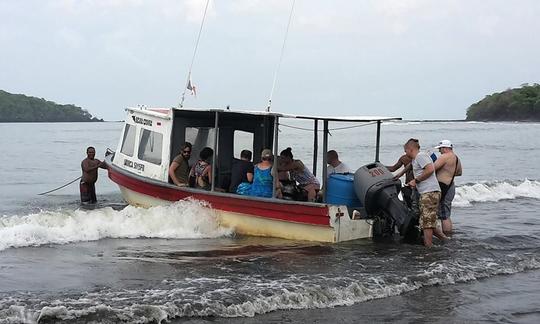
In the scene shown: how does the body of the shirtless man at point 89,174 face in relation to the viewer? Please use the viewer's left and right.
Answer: facing the viewer and to the right of the viewer

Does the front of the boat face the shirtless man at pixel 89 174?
yes

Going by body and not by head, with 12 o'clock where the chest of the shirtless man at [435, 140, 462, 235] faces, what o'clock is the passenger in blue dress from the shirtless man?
The passenger in blue dress is roughly at 10 o'clock from the shirtless man.

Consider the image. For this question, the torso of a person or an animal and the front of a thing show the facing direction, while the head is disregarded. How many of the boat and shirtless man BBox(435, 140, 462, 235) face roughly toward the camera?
0

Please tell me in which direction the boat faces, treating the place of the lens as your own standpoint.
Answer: facing away from the viewer and to the left of the viewer

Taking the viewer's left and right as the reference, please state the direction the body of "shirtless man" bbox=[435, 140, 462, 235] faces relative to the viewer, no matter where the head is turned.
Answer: facing away from the viewer and to the left of the viewer

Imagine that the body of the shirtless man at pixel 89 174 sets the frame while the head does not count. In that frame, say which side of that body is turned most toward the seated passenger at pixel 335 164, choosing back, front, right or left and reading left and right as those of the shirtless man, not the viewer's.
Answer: front

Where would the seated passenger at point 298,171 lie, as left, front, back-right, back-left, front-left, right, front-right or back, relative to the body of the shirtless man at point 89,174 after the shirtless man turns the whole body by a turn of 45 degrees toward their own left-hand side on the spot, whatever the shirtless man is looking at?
front-right

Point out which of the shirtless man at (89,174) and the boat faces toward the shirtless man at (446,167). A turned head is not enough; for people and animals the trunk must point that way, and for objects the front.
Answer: the shirtless man at (89,174)

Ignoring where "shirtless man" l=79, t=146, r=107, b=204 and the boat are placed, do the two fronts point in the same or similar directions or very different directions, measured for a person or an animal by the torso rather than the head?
very different directions

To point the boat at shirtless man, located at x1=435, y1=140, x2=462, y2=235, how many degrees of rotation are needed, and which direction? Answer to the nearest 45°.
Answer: approximately 135° to its right
